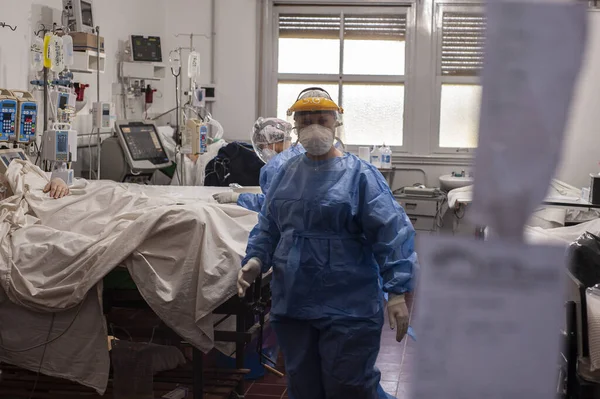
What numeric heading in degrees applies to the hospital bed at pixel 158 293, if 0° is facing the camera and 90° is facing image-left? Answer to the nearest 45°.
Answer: approximately 270°

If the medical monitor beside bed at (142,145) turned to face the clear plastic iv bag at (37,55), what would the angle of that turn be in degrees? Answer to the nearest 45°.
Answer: approximately 90° to its right
